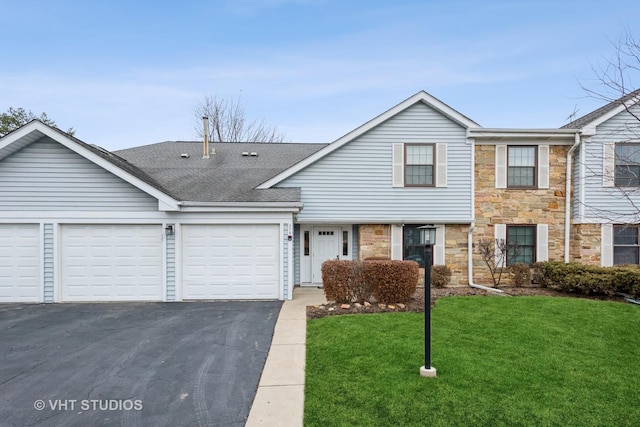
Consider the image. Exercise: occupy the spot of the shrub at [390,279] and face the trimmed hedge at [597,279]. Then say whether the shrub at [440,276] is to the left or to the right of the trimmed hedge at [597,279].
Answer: left

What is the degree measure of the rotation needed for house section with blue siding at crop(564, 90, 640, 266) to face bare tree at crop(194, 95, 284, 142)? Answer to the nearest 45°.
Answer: approximately 90° to its right

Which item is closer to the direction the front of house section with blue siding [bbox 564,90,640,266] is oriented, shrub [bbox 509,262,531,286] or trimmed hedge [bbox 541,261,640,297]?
the trimmed hedge

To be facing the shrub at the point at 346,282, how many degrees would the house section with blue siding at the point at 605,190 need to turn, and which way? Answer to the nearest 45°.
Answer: approximately 45° to its right

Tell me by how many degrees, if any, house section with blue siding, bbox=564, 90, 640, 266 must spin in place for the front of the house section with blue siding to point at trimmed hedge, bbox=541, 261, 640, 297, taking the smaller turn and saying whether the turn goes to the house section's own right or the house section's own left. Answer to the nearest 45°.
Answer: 0° — it already faces it

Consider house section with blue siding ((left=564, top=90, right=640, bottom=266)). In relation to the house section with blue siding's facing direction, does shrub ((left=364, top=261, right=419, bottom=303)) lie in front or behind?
in front

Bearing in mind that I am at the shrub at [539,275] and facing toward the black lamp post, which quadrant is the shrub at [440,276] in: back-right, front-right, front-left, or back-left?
front-right

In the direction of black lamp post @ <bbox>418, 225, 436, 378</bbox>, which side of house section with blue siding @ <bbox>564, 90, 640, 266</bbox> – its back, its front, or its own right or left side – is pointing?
front

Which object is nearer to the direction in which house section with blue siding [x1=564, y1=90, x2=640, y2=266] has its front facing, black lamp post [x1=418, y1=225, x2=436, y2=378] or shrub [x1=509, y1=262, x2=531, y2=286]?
the black lamp post

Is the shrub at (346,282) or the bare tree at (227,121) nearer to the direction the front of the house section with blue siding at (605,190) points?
the shrub

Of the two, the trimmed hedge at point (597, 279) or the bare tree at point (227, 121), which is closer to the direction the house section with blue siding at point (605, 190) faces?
the trimmed hedge

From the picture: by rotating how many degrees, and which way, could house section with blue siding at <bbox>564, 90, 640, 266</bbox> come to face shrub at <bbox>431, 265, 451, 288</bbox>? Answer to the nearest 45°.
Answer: approximately 45° to its right

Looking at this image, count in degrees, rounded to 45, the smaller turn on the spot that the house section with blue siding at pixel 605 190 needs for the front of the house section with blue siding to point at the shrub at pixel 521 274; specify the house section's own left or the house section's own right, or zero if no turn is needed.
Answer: approximately 45° to the house section's own right

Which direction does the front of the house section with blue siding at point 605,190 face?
toward the camera
